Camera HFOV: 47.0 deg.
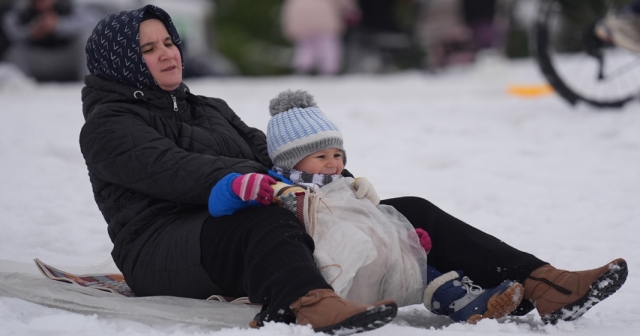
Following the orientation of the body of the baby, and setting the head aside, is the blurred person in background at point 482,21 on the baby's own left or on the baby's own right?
on the baby's own left

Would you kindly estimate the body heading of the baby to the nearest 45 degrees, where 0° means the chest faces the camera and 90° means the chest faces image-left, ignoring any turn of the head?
approximately 315°

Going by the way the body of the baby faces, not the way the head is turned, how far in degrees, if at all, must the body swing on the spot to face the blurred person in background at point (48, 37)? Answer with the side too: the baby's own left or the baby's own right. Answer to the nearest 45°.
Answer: approximately 180°

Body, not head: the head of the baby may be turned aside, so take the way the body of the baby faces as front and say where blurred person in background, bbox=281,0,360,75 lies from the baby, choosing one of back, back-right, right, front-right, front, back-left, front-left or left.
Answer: back-left
